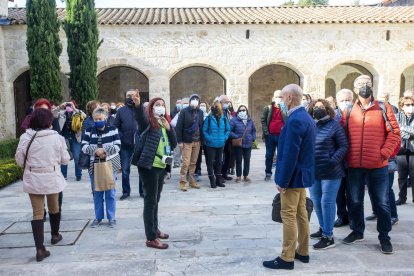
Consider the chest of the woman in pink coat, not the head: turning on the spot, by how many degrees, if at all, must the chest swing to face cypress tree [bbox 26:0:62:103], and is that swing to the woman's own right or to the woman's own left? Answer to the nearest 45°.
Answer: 0° — they already face it

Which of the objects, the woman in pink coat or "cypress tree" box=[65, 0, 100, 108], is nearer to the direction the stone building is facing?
the woman in pink coat

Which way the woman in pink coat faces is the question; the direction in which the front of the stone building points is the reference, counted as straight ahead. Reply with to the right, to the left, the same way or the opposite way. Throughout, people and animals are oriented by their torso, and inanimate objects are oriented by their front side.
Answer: the opposite way

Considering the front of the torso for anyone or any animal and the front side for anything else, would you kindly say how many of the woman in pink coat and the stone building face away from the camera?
1

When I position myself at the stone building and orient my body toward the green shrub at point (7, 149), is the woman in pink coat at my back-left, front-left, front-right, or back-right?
front-left

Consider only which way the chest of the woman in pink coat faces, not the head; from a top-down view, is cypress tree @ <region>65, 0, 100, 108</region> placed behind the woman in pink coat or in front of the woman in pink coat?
in front

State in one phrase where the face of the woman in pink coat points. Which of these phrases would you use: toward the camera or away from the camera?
away from the camera

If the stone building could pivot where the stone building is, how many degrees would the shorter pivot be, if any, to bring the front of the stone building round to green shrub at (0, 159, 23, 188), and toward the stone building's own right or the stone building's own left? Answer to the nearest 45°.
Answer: approximately 45° to the stone building's own right

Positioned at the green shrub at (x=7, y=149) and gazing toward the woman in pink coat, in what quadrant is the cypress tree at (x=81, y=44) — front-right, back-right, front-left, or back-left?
back-left

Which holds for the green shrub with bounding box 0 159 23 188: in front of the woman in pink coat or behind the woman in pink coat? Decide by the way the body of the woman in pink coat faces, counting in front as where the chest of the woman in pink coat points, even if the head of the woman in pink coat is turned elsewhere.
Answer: in front

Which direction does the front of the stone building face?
toward the camera

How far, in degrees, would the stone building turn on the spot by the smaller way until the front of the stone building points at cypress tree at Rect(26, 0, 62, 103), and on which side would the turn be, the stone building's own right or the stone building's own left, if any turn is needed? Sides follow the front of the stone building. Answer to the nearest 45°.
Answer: approximately 90° to the stone building's own right

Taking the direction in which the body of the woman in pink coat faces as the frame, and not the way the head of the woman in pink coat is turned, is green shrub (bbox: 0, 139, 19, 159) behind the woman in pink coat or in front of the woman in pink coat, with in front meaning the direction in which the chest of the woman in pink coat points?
in front

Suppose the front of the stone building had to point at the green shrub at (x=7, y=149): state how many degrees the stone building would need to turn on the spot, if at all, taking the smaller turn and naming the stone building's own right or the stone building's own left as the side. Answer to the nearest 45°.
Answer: approximately 45° to the stone building's own right

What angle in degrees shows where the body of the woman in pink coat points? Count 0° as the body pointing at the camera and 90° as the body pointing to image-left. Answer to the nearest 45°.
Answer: approximately 180°

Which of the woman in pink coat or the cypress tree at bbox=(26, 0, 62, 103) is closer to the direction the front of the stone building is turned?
the woman in pink coat
